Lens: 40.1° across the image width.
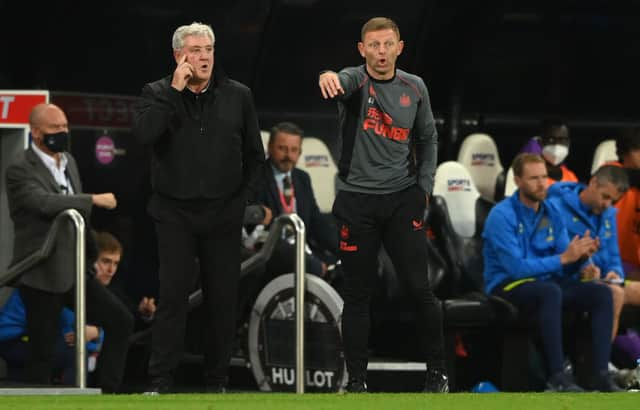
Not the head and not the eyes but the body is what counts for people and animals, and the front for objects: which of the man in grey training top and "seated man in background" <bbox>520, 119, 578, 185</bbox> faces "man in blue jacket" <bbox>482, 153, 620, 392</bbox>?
the seated man in background

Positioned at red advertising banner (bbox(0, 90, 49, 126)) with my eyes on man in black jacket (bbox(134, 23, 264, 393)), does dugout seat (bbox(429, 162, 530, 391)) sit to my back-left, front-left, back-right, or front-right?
front-left

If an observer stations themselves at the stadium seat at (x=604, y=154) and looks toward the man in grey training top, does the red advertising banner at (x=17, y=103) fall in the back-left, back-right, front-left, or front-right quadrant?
front-right

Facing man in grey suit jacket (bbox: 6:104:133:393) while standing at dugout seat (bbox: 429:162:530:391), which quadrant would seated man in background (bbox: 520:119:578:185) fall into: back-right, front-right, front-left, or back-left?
back-right

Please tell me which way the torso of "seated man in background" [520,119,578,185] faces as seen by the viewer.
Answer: toward the camera

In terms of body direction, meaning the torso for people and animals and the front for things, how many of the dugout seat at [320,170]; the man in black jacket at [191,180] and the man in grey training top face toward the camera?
3

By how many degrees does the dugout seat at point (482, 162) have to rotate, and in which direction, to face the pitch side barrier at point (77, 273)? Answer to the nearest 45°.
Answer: approximately 45° to its right

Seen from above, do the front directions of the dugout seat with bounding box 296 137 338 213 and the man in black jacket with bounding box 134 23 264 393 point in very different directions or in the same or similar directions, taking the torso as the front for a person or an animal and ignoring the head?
same or similar directions

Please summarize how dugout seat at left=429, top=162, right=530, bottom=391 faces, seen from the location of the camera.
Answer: facing the viewer and to the right of the viewer

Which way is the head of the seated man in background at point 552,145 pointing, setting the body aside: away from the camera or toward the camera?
toward the camera

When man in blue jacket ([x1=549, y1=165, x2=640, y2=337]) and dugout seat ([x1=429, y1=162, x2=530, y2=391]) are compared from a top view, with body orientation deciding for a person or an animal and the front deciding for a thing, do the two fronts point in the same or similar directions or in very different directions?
same or similar directions

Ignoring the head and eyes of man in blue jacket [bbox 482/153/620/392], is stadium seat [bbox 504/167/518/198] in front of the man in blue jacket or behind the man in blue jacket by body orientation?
behind

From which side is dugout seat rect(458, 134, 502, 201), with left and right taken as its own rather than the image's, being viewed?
front
